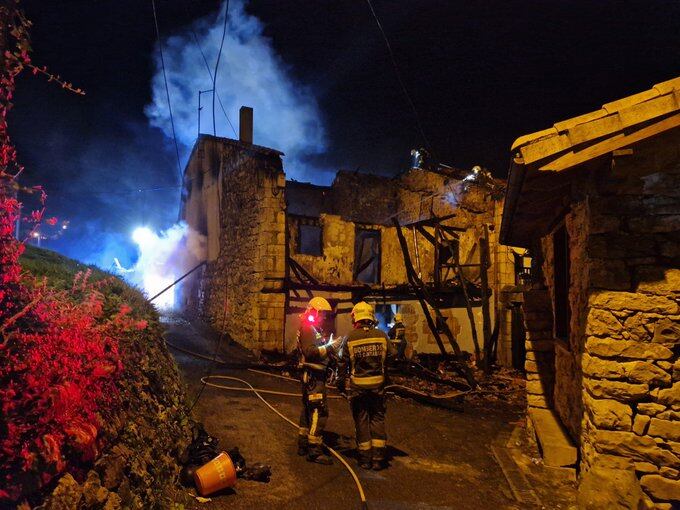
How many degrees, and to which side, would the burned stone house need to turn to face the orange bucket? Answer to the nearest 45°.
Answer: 0° — it already faces it

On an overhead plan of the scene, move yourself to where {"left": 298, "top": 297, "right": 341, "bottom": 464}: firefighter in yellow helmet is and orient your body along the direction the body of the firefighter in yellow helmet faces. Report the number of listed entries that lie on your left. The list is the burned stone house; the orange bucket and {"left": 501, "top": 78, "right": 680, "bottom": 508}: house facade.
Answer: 1

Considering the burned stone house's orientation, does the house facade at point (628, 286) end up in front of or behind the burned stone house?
in front

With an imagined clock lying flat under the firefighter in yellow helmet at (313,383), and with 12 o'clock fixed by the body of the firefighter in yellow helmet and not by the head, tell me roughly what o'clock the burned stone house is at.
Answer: The burned stone house is roughly at 9 o'clock from the firefighter in yellow helmet.

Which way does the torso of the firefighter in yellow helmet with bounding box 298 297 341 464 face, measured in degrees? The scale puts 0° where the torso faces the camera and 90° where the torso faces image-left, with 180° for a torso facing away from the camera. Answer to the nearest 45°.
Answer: approximately 270°

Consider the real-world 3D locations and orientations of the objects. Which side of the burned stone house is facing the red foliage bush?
front

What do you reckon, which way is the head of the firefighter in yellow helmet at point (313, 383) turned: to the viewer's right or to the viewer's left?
to the viewer's right

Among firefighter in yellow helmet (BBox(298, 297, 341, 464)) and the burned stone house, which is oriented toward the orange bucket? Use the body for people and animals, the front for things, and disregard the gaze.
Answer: the burned stone house

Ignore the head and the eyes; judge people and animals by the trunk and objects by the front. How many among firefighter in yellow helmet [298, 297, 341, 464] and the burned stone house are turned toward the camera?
1

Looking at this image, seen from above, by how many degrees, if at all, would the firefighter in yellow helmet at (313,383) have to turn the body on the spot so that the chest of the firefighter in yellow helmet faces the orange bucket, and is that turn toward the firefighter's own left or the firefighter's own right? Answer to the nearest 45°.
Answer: approximately 135° to the firefighter's own right

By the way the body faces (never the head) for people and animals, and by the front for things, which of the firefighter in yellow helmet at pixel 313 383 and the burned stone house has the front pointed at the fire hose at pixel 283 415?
the burned stone house

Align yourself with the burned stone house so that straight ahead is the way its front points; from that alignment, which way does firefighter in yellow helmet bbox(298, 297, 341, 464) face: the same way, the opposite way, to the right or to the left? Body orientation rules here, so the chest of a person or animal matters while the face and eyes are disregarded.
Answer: to the left

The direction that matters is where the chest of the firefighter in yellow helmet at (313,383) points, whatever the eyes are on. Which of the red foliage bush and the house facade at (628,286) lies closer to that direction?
the house facade
